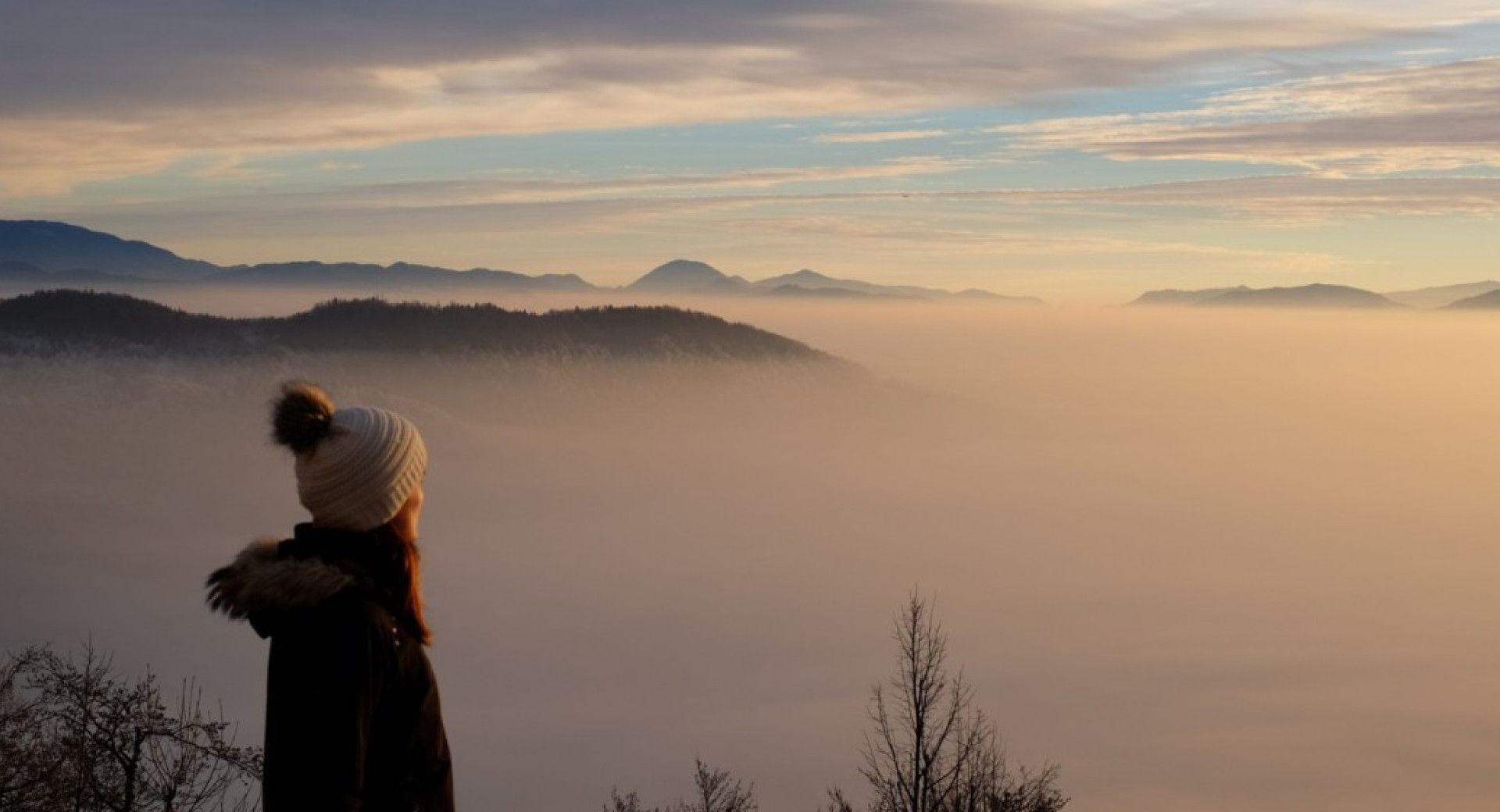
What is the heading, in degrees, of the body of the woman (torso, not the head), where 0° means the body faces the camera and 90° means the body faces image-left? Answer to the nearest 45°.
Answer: approximately 225°

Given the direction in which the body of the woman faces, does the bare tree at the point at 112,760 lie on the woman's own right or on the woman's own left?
on the woman's own left

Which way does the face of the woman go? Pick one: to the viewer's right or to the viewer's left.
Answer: to the viewer's right
